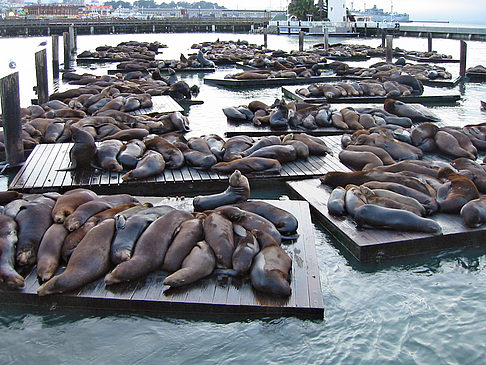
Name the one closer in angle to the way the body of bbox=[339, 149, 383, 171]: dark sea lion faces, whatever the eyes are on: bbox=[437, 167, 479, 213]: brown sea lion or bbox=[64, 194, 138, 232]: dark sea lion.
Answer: the dark sea lion

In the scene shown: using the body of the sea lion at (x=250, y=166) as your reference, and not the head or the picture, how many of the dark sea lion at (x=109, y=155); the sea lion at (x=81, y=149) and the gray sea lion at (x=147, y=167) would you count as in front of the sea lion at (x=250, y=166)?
3

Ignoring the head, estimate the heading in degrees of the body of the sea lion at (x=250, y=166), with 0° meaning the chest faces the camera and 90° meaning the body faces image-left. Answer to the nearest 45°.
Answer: approximately 90°

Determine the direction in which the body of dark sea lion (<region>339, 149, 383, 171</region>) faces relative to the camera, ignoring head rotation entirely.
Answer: to the viewer's left

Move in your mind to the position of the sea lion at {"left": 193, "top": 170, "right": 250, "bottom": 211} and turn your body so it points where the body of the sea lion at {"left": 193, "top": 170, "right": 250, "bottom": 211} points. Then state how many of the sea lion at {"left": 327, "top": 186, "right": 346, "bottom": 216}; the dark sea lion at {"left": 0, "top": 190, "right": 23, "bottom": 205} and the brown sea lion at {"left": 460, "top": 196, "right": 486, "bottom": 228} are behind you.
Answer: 1

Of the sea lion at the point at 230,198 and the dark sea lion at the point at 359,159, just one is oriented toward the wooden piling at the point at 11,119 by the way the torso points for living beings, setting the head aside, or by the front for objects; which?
the dark sea lion

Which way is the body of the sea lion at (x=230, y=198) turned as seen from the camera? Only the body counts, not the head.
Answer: to the viewer's right

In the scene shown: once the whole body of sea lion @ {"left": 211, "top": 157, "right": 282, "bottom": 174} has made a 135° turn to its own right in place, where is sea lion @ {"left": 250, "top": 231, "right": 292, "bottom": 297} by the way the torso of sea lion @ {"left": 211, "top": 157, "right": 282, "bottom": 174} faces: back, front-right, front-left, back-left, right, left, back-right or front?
back-right
